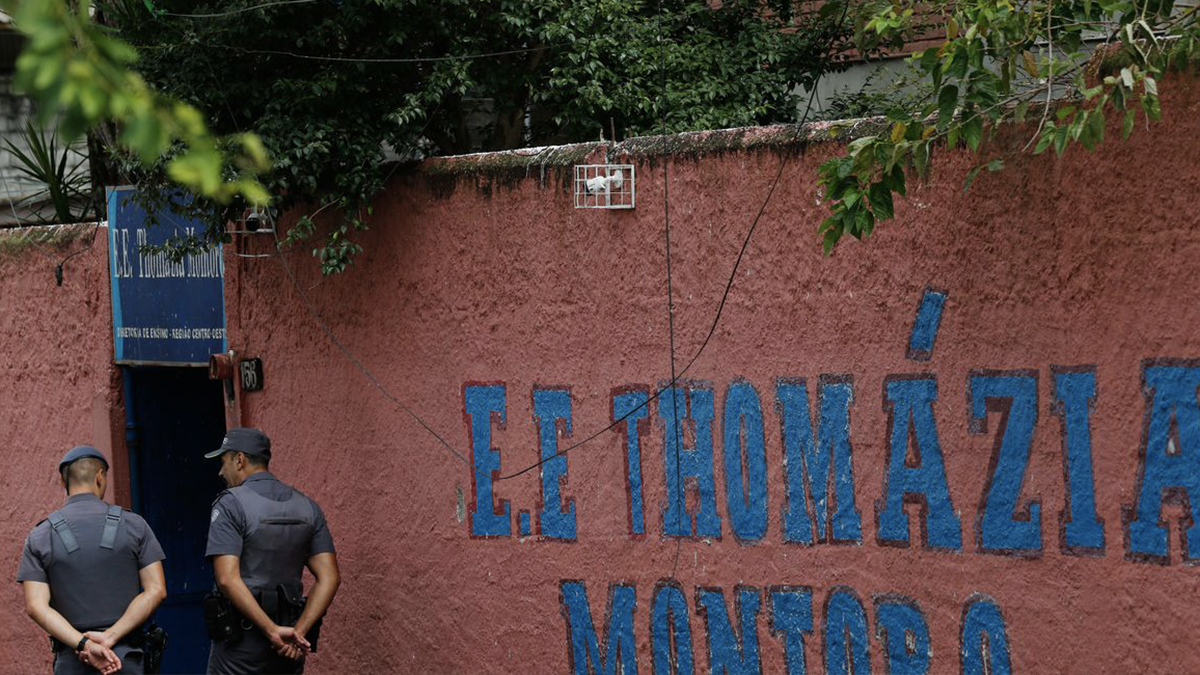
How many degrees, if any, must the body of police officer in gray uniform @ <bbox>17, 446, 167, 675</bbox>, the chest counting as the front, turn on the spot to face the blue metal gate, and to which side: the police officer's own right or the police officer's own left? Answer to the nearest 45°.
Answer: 0° — they already face it

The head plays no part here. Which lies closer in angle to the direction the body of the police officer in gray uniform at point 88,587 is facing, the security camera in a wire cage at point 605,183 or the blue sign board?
the blue sign board

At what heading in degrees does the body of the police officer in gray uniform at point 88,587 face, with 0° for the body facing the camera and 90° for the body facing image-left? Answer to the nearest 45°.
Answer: approximately 180°

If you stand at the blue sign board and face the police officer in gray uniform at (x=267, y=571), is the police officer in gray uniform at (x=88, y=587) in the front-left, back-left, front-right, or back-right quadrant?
front-right

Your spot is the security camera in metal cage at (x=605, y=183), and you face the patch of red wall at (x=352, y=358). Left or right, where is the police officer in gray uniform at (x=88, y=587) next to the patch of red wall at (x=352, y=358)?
left

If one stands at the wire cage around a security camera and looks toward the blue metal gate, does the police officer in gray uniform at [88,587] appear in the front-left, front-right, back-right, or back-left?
front-left

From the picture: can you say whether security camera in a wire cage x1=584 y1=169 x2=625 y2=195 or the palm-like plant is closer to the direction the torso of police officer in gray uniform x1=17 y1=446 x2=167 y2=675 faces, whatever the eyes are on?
the palm-like plant

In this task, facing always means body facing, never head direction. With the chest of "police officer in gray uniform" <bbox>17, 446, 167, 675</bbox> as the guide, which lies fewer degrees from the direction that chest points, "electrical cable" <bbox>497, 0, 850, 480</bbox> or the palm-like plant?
the palm-like plant

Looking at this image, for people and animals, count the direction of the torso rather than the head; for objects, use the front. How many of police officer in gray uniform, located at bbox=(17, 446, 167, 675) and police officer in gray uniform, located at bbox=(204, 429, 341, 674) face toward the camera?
0

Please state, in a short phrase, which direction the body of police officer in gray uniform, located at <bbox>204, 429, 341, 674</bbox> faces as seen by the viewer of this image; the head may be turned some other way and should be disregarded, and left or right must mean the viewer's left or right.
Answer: facing away from the viewer and to the left of the viewer
